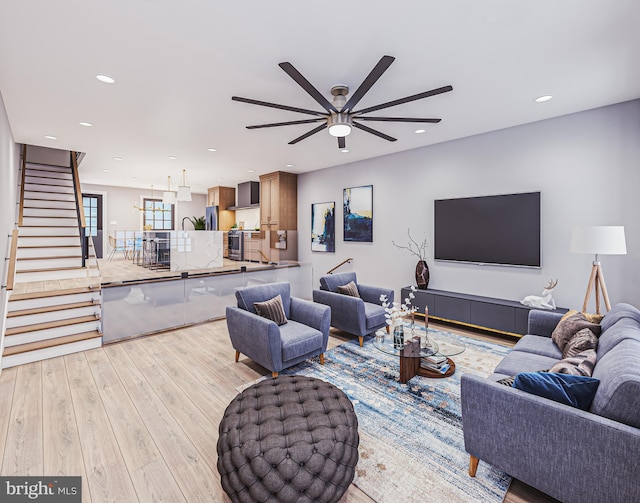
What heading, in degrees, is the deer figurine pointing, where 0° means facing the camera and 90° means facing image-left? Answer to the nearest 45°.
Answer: approximately 270°

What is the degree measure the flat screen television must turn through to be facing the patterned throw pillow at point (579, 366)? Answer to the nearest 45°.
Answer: approximately 45° to its left

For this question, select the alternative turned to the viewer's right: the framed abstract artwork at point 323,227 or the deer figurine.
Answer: the deer figurine

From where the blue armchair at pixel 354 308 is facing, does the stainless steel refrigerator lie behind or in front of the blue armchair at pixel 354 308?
behind

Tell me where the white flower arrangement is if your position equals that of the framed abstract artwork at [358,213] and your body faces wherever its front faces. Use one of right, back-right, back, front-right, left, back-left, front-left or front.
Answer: front-left

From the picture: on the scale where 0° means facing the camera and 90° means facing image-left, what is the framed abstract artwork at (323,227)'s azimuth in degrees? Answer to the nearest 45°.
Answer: approximately 45°

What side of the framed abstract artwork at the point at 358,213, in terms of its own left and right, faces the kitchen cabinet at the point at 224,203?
right

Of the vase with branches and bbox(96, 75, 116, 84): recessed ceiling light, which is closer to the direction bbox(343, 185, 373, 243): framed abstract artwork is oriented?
the recessed ceiling light

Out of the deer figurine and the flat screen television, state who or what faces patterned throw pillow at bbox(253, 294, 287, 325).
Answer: the flat screen television

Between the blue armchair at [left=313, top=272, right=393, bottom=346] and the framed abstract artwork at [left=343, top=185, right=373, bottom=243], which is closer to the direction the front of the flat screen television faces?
the blue armchair

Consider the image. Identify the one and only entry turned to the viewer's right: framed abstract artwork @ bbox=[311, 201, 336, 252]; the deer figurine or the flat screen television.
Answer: the deer figurine

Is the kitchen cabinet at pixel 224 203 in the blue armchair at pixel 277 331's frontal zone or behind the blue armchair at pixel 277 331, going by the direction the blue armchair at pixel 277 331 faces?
behind

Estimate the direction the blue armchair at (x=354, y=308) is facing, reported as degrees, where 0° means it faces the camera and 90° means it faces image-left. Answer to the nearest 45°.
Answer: approximately 315°

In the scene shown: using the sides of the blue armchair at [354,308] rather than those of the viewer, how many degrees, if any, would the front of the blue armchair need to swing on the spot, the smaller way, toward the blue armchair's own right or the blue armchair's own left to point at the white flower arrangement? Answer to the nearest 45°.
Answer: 0° — it already faces it

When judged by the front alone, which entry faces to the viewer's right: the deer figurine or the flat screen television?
the deer figurine
